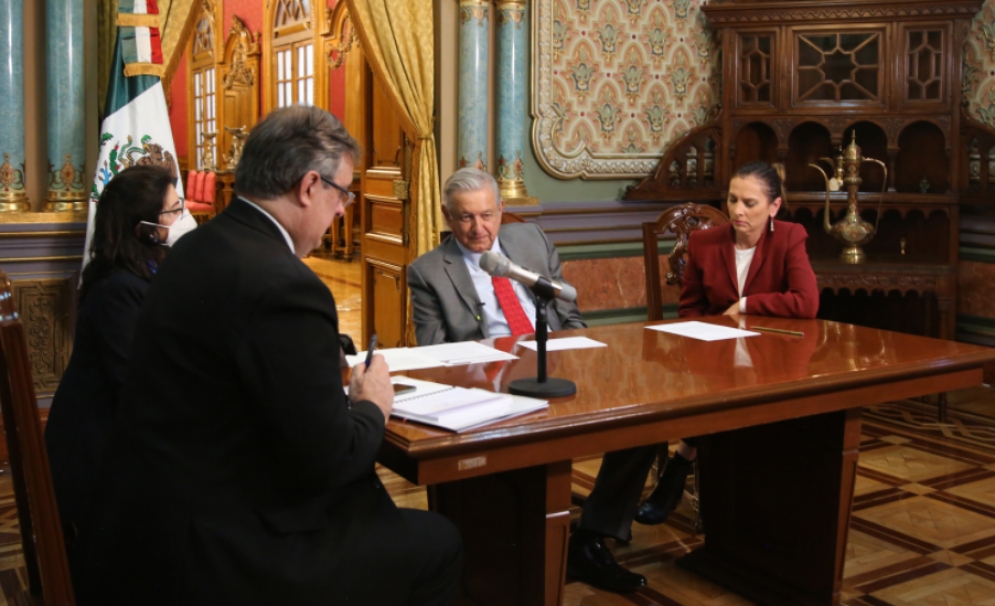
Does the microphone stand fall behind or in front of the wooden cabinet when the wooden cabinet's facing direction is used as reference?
in front

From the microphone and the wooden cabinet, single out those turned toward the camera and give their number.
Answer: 1

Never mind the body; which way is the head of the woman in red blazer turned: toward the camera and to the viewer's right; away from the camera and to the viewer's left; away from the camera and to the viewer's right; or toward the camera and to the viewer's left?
toward the camera and to the viewer's left

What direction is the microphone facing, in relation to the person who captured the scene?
facing to the left of the viewer

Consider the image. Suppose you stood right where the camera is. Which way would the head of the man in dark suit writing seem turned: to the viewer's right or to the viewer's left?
to the viewer's right

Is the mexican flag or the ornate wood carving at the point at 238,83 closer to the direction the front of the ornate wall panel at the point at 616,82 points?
the mexican flag

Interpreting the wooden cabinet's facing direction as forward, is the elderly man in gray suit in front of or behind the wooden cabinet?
in front

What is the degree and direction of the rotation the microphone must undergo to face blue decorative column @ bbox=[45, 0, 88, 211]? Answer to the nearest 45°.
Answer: approximately 45° to its right

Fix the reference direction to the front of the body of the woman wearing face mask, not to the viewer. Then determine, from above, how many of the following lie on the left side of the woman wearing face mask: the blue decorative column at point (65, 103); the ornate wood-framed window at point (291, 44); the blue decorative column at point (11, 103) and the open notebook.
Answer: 3

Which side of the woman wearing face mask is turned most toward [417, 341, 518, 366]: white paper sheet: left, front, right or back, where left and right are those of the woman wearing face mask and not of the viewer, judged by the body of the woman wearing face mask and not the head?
front

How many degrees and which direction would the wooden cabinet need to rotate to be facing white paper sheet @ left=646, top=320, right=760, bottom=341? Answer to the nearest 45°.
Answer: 0° — it already faces it

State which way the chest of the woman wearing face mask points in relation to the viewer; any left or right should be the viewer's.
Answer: facing to the right of the viewer
